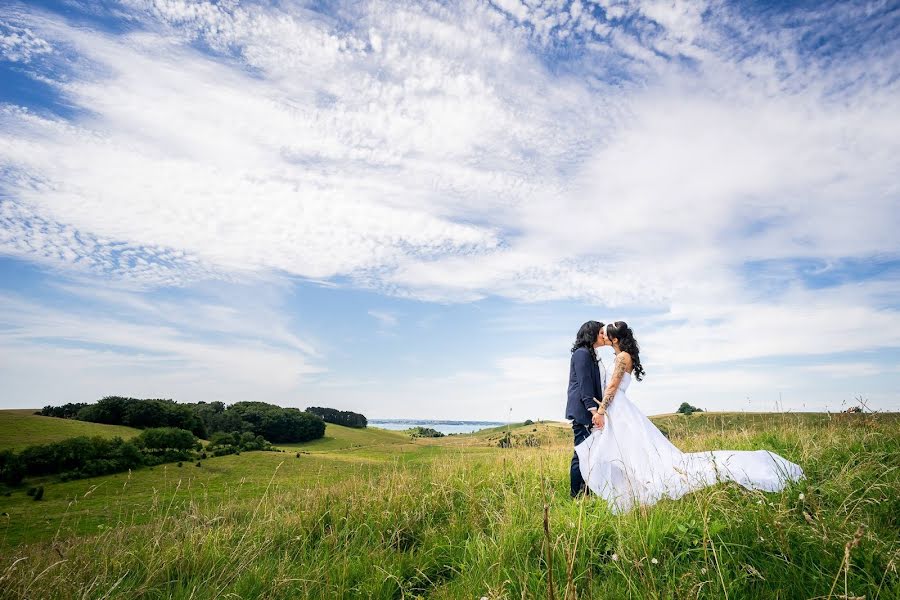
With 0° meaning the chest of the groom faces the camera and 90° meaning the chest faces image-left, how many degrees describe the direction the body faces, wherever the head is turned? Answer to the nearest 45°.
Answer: approximately 270°

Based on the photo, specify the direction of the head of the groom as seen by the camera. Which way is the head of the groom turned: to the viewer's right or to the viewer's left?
to the viewer's right

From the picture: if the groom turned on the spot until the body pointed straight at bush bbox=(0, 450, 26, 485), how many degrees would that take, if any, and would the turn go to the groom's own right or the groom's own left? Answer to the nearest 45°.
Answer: approximately 135° to the groom's own left

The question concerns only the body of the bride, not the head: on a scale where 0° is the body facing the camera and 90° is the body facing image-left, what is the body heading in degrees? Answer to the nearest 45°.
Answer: approximately 90°

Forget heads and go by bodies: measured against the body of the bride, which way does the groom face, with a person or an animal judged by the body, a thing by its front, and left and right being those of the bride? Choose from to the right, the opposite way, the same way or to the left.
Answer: the opposite way

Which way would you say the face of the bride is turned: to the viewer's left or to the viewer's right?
to the viewer's left

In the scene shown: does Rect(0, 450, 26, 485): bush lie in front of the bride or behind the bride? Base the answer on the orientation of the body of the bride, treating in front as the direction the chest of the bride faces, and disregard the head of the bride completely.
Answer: in front
